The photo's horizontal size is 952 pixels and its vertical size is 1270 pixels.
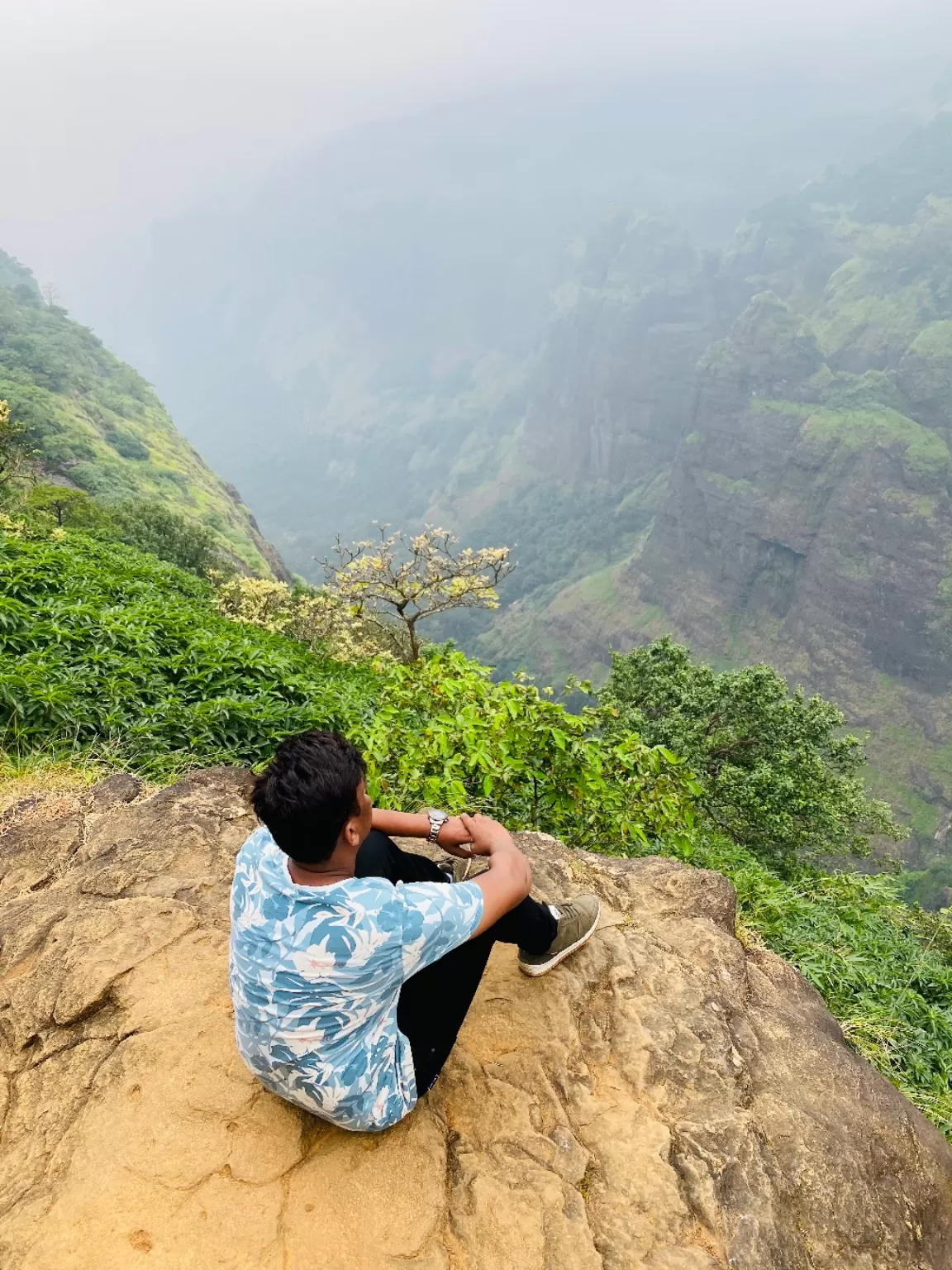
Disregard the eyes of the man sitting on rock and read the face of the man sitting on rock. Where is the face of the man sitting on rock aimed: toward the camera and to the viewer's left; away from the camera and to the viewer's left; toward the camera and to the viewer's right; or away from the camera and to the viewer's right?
away from the camera and to the viewer's right

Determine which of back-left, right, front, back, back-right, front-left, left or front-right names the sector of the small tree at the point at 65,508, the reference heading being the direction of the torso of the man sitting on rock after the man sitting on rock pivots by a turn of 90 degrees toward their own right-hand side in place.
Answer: back

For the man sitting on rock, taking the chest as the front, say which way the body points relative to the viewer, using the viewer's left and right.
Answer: facing away from the viewer and to the right of the viewer

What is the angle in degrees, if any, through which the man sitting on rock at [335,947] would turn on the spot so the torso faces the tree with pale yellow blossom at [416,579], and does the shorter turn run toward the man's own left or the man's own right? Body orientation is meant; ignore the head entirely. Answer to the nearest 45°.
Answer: approximately 45° to the man's own left

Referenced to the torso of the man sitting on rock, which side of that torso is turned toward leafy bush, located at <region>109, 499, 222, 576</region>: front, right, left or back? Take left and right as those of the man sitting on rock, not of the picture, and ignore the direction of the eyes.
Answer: left
